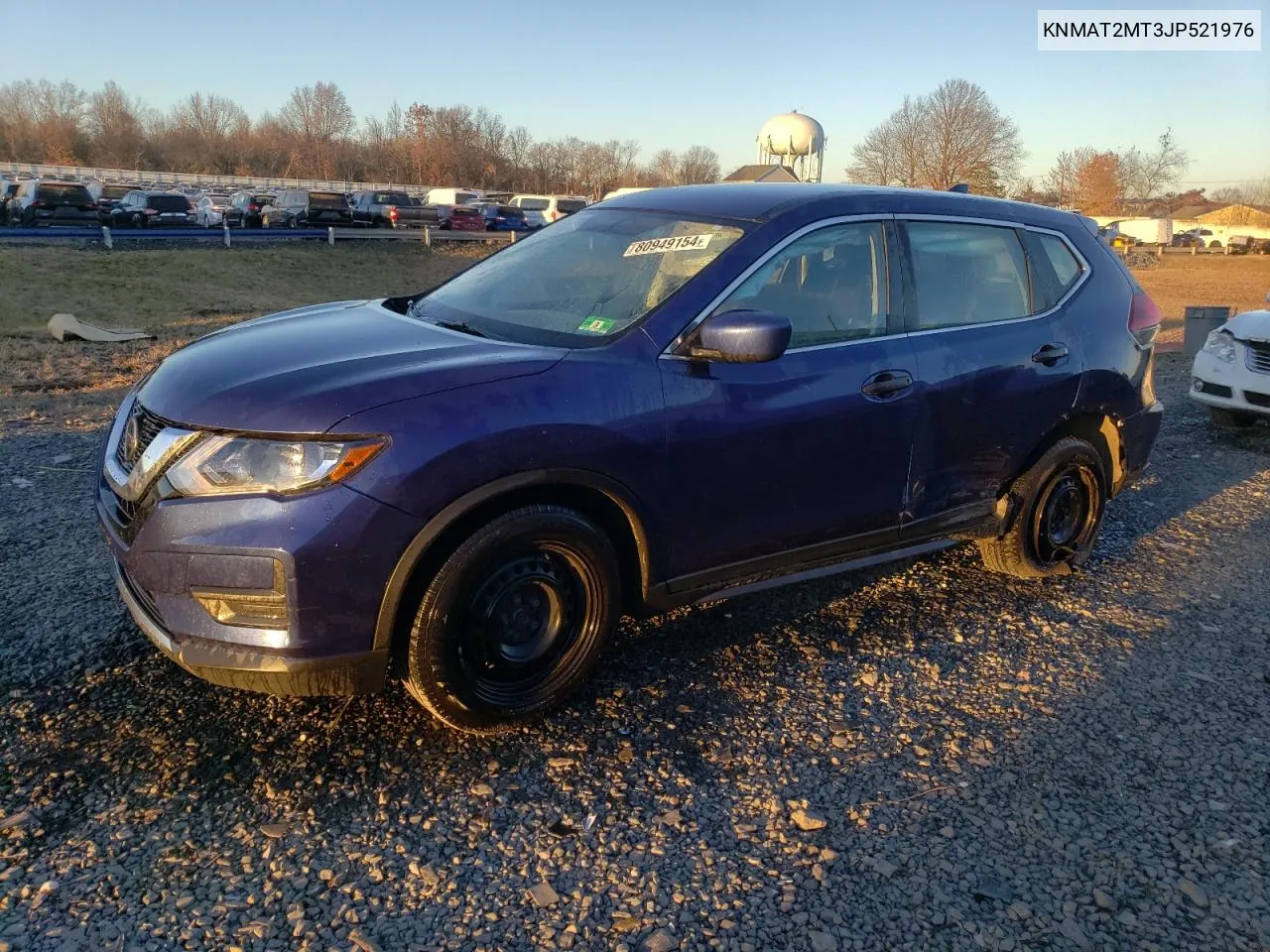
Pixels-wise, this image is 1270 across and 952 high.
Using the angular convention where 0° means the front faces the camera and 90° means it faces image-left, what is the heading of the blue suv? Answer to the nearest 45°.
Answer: approximately 45°

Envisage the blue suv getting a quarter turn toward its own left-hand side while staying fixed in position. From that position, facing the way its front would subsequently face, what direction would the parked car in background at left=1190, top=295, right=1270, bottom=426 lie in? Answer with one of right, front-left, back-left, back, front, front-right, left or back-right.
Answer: left

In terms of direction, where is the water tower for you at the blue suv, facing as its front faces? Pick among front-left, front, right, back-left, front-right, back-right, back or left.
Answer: back-right

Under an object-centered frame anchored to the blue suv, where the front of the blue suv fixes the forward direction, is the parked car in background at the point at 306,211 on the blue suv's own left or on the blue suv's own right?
on the blue suv's own right

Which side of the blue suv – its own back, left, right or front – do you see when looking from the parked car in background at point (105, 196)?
right

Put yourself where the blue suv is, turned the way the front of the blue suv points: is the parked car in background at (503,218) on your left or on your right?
on your right

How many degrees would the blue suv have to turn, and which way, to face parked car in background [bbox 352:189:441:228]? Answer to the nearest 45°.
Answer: approximately 135° to its right

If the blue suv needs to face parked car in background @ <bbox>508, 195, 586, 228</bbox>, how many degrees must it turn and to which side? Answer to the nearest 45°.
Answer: approximately 135° to its right

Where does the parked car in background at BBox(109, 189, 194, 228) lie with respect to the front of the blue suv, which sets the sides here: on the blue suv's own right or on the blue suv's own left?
on the blue suv's own right
